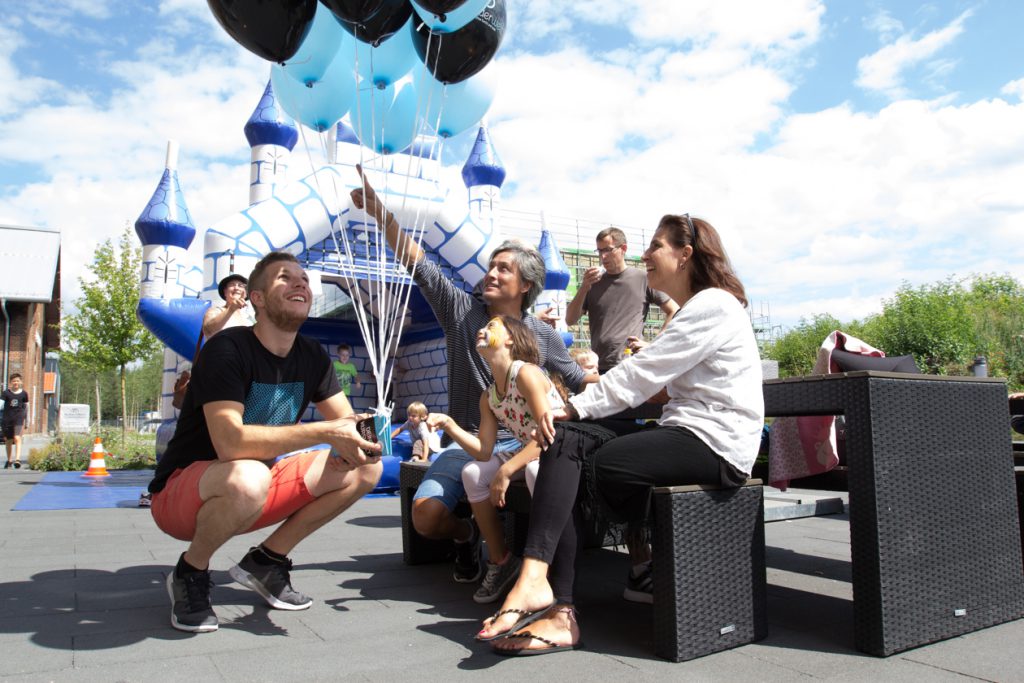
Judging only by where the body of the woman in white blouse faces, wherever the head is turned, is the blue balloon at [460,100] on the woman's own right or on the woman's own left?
on the woman's own right

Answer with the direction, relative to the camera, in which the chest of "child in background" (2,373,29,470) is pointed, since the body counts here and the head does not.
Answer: toward the camera

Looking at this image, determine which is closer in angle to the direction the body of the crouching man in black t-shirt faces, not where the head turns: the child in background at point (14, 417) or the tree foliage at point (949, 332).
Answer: the tree foliage

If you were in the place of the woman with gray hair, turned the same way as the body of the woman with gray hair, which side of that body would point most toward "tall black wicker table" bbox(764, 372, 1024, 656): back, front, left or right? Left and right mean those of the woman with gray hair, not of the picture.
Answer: left

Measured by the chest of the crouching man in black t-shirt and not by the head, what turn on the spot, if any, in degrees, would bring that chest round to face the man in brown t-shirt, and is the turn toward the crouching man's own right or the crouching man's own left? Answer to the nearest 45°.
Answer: approximately 90° to the crouching man's own left

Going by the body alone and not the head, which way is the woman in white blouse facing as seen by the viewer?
to the viewer's left

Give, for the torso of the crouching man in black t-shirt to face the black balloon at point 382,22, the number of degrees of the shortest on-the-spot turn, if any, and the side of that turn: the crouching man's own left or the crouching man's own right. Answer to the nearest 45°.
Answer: approximately 135° to the crouching man's own left

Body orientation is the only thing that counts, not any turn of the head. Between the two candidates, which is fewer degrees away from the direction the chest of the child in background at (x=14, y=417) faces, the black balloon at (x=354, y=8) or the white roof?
the black balloon

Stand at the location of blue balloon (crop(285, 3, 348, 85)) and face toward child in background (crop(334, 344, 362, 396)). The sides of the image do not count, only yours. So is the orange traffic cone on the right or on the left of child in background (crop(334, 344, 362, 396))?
left

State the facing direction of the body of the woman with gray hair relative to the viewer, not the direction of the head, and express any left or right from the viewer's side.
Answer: facing the viewer and to the left of the viewer

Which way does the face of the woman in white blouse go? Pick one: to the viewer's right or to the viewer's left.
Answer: to the viewer's left

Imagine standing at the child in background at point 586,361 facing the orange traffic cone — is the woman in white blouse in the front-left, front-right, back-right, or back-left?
back-left

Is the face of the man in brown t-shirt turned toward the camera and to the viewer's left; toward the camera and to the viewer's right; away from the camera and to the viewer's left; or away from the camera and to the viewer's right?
toward the camera and to the viewer's left

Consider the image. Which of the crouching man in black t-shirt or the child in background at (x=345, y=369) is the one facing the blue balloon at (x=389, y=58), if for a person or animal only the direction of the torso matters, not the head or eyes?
the child in background

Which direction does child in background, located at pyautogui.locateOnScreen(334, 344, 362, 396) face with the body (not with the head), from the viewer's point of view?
toward the camera

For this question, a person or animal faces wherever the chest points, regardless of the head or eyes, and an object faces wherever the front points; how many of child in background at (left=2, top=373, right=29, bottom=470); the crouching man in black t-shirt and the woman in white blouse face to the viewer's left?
1

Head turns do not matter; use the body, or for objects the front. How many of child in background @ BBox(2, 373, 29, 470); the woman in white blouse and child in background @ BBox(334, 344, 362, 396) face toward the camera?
2

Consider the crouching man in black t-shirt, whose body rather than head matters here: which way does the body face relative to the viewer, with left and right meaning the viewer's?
facing the viewer and to the right of the viewer
